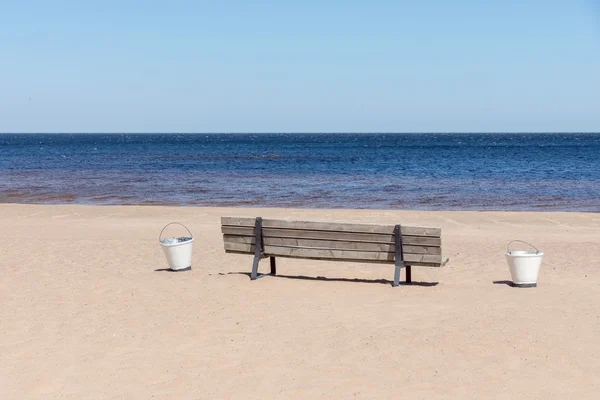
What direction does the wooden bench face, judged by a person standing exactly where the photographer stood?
facing away from the viewer and to the right of the viewer

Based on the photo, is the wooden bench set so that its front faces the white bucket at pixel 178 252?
no

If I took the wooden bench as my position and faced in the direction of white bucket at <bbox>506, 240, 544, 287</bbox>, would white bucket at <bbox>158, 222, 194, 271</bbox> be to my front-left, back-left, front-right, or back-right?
back-left

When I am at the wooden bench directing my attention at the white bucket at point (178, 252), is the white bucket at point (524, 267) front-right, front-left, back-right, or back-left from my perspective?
back-right

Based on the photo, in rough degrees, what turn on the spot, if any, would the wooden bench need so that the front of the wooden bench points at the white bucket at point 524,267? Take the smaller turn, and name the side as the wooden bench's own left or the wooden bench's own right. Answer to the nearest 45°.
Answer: approximately 45° to the wooden bench's own right
